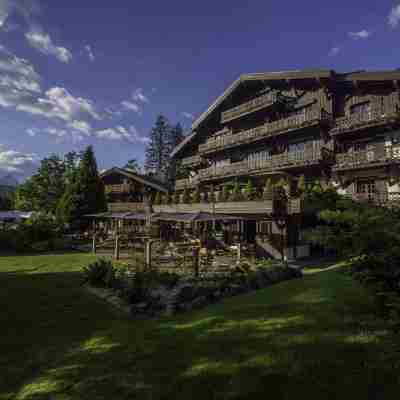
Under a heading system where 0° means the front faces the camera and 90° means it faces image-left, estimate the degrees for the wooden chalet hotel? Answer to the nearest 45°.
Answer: approximately 45°

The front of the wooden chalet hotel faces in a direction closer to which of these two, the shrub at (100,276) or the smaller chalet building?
the shrub

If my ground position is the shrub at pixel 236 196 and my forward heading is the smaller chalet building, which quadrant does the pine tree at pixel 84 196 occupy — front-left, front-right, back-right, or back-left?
front-left

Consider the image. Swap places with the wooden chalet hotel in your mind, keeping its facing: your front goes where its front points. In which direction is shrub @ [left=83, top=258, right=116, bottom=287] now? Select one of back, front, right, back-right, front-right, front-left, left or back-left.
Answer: front

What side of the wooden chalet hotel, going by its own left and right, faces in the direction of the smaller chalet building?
right

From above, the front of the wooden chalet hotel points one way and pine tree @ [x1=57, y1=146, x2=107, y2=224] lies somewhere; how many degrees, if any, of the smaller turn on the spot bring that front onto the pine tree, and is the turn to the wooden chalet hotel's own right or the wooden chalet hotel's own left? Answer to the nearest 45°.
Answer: approximately 45° to the wooden chalet hotel's own right
